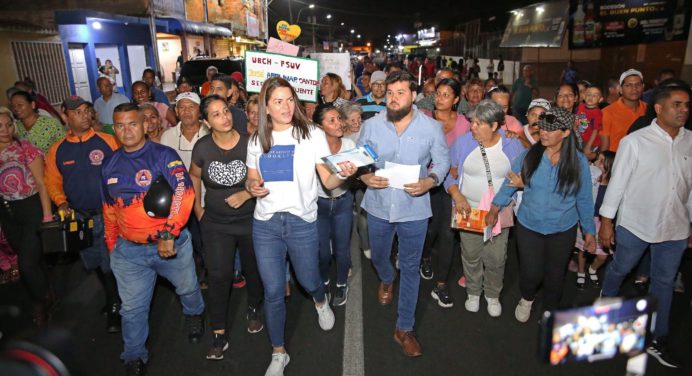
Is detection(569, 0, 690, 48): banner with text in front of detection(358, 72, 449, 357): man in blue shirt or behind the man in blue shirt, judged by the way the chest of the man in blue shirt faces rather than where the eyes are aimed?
behind

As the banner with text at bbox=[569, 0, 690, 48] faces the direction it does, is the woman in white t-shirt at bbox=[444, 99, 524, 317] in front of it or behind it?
in front

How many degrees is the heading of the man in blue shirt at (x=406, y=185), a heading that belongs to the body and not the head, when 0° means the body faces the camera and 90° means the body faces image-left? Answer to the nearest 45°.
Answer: approximately 0°

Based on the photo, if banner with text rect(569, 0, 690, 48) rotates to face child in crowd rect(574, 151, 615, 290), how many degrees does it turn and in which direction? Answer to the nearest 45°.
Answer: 0° — it already faces them

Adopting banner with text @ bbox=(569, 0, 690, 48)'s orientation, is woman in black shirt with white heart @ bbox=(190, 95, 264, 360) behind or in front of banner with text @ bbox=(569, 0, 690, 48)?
in front

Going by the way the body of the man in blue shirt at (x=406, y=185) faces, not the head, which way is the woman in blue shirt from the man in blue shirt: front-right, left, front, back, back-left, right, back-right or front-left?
left

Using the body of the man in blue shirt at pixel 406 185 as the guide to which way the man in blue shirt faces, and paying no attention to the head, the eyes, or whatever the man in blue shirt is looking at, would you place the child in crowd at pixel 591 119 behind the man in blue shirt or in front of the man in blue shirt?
behind

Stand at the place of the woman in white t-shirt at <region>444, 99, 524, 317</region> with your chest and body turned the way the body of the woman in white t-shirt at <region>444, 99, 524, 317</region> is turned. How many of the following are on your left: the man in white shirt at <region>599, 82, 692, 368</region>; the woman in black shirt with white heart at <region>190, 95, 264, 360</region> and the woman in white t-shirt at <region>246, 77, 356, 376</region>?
1

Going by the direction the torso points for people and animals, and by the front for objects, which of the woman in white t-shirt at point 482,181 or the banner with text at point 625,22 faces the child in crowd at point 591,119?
the banner with text

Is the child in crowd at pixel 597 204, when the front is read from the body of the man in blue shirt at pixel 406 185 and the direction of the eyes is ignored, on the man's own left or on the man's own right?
on the man's own left
